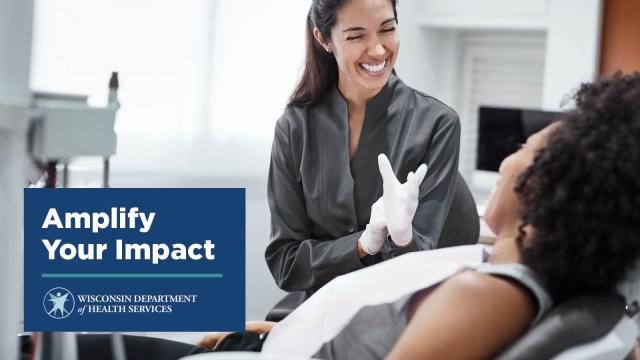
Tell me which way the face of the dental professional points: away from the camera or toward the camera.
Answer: toward the camera

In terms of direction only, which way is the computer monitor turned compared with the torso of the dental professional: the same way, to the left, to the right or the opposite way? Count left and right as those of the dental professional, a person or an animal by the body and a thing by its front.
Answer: the same way

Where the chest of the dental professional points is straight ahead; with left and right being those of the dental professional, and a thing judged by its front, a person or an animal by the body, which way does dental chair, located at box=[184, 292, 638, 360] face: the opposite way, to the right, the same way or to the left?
to the right

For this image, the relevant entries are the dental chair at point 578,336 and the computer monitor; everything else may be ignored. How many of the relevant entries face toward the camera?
1

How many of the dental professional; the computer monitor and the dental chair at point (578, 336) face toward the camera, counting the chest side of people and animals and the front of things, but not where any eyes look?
2

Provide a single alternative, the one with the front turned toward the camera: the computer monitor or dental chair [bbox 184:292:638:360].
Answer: the computer monitor

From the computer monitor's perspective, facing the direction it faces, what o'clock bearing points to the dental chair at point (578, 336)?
The dental chair is roughly at 12 o'clock from the computer monitor.

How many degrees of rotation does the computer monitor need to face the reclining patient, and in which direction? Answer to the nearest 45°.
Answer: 0° — it already faces them

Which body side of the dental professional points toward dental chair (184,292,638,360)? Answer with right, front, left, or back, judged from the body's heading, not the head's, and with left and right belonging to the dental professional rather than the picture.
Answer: front

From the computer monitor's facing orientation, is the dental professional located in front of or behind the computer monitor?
in front

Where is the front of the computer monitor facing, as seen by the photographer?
facing the viewer

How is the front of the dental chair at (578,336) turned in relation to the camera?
facing to the left of the viewer

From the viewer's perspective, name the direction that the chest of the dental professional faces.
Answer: toward the camera
